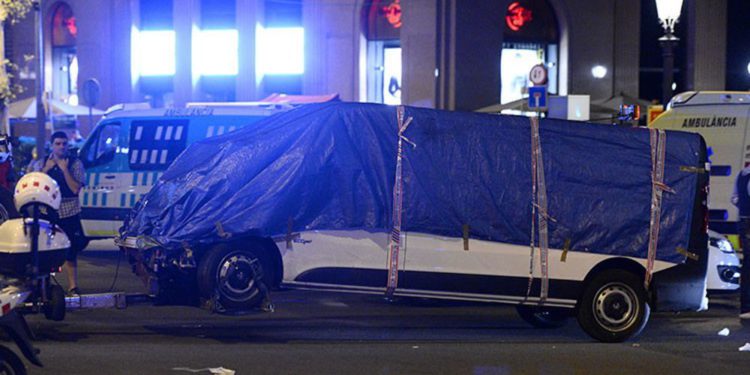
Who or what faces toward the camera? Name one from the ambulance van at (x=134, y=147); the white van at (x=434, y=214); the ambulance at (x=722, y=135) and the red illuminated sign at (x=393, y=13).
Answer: the red illuminated sign

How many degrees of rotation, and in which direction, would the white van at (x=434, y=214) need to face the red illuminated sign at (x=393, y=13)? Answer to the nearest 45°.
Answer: approximately 90° to its right

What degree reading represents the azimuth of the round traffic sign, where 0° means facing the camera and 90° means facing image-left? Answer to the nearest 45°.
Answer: approximately 0°

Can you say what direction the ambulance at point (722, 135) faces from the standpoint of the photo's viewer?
facing to the left of the viewer

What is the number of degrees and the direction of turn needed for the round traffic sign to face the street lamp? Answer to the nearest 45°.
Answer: approximately 45° to its left

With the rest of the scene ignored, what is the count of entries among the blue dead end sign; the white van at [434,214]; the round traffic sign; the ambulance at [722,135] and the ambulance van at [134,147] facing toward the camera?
2

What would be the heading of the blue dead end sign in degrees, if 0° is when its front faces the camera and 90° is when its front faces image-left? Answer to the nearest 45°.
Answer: approximately 0°

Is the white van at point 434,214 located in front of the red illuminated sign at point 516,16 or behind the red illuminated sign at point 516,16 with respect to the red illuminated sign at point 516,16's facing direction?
in front

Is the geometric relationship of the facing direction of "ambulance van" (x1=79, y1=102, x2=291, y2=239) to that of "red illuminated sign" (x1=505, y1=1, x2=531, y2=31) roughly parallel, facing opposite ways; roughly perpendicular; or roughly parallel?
roughly perpendicular

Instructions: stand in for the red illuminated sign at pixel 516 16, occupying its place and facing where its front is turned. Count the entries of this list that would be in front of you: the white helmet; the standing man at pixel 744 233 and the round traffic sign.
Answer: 3
